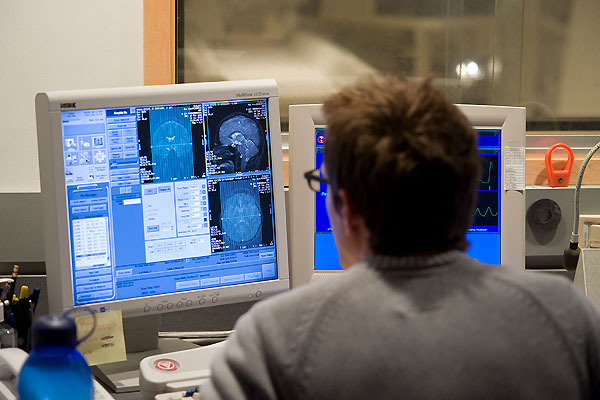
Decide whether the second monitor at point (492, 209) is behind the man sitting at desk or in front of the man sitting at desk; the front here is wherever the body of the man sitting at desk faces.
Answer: in front

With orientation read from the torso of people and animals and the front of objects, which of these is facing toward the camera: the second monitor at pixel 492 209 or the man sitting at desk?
the second monitor

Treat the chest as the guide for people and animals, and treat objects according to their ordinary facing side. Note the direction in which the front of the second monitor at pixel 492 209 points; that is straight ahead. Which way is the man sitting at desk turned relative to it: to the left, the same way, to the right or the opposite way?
the opposite way

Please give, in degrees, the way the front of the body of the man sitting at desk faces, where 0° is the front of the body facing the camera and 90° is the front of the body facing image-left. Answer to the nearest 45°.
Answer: approximately 180°

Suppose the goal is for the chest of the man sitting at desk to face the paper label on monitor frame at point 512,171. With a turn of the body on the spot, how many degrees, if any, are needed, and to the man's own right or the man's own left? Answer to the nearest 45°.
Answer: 0° — they already face it

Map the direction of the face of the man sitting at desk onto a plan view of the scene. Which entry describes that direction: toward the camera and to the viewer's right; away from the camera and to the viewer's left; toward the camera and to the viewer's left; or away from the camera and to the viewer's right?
away from the camera and to the viewer's left

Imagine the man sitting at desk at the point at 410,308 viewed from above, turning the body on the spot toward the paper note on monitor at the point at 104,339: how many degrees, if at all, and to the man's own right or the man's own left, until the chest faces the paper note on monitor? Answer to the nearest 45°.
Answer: approximately 45° to the man's own left

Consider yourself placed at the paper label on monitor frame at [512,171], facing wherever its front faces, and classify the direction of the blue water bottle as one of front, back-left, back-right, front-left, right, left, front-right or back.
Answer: front-right

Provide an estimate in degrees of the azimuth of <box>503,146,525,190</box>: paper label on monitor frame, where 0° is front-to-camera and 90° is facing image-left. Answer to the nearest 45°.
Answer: approximately 0°

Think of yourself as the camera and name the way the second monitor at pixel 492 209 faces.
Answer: facing the viewer

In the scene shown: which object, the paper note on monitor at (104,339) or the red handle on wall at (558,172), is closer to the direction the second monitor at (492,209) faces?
the paper note on monitor

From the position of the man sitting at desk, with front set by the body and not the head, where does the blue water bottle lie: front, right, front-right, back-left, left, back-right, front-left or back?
left

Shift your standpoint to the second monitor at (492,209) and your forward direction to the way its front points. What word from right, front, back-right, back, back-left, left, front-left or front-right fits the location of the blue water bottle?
front-right
